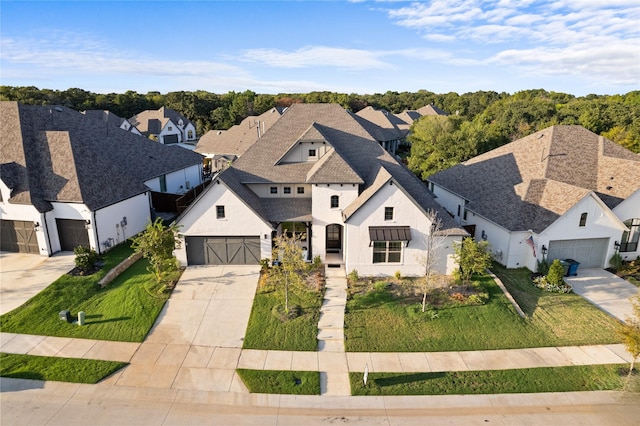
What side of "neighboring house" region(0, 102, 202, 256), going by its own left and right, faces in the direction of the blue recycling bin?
left

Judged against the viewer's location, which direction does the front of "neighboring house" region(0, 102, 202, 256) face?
facing the viewer and to the left of the viewer

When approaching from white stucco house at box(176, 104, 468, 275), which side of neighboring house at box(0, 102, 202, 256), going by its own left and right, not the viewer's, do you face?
left

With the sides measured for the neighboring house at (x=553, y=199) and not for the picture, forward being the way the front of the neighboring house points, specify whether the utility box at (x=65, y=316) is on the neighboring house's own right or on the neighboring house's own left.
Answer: on the neighboring house's own right

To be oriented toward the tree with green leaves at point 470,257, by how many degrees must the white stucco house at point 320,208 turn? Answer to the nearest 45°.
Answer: approximately 90° to its left

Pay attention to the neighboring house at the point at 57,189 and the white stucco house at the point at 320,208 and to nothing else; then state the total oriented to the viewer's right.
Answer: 0

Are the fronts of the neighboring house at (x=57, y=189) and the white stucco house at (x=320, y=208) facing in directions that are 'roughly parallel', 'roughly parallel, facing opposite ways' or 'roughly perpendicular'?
roughly parallel

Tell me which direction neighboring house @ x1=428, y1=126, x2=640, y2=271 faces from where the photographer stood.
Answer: facing the viewer and to the right of the viewer

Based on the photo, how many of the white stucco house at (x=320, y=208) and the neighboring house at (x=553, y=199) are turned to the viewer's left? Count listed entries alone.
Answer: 0

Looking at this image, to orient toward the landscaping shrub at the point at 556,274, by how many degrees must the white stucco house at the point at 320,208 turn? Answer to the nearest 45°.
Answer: approximately 90° to its left

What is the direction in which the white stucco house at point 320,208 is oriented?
toward the camera

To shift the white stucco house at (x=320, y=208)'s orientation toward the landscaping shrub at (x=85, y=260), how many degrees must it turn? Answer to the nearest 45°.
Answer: approximately 90° to its right

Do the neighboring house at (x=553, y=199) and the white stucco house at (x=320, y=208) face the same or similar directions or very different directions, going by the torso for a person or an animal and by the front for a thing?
same or similar directions

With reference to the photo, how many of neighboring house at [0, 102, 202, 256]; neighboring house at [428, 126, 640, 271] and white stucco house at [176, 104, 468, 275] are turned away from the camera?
0

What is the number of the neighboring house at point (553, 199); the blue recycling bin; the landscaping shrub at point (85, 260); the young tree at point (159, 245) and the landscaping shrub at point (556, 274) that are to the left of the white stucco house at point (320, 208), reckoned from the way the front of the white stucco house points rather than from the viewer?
3
